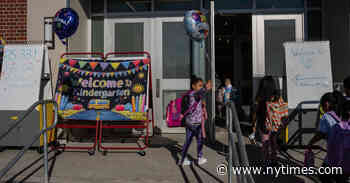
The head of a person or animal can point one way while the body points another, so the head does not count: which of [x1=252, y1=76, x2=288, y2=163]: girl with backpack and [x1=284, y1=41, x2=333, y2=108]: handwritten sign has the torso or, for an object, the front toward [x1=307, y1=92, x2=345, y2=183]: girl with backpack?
the handwritten sign

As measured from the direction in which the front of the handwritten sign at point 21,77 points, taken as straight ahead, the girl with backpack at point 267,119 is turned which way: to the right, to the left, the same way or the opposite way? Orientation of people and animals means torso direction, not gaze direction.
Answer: the opposite way

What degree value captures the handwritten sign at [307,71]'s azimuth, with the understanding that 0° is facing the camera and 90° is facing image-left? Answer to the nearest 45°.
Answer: approximately 0°

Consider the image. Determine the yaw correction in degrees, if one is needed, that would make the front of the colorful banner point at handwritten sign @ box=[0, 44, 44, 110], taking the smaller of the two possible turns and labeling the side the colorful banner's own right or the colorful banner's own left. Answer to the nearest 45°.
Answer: approximately 90° to the colorful banner's own right

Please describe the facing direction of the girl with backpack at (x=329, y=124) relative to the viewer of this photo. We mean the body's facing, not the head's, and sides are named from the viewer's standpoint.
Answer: facing to the left of the viewer

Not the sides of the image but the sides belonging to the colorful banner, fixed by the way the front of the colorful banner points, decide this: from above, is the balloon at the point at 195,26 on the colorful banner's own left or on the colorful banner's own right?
on the colorful banner's own left

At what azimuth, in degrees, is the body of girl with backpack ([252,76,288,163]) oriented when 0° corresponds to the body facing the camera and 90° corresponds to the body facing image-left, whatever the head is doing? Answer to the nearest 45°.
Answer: approximately 135°
